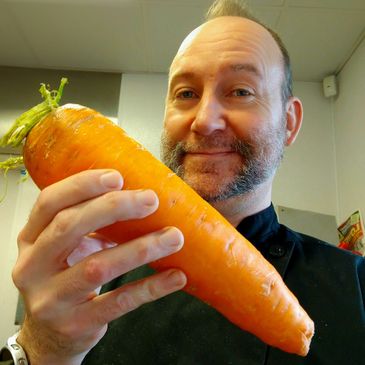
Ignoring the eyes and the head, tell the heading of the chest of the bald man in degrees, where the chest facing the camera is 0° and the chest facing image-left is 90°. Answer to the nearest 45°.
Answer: approximately 0°
